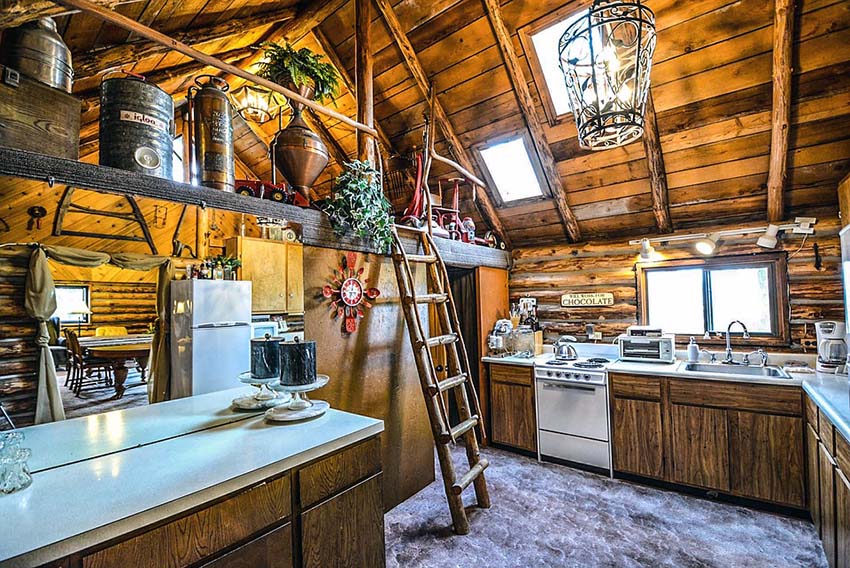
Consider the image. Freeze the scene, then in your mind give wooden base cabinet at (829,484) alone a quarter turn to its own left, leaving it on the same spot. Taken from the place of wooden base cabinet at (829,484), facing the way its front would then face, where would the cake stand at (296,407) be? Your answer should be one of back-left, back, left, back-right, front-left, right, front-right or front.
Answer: front-right

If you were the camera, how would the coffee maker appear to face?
facing the viewer and to the left of the viewer

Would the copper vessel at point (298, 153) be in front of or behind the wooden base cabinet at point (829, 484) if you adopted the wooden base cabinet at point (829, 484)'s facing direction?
in front

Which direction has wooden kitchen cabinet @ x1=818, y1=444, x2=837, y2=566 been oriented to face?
to the viewer's left

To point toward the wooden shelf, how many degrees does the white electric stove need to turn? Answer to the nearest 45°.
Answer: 0° — it already faces it

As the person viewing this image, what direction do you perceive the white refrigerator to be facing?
facing the viewer and to the right of the viewer

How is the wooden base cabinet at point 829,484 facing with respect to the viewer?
to the viewer's left

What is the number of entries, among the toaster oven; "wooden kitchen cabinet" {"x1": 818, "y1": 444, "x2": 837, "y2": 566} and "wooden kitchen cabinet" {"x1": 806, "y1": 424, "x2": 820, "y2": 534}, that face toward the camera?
1

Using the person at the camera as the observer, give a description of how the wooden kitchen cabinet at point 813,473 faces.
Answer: facing to the left of the viewer

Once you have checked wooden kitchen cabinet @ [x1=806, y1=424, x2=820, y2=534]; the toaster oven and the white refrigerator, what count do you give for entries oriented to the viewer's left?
1

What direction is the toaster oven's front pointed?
toward the camera

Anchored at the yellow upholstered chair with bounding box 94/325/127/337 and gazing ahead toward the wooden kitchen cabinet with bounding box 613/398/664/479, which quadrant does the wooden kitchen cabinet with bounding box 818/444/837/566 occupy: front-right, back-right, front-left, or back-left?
front-right

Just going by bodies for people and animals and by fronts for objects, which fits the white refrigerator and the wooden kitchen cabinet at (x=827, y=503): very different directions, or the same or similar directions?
very different directions
